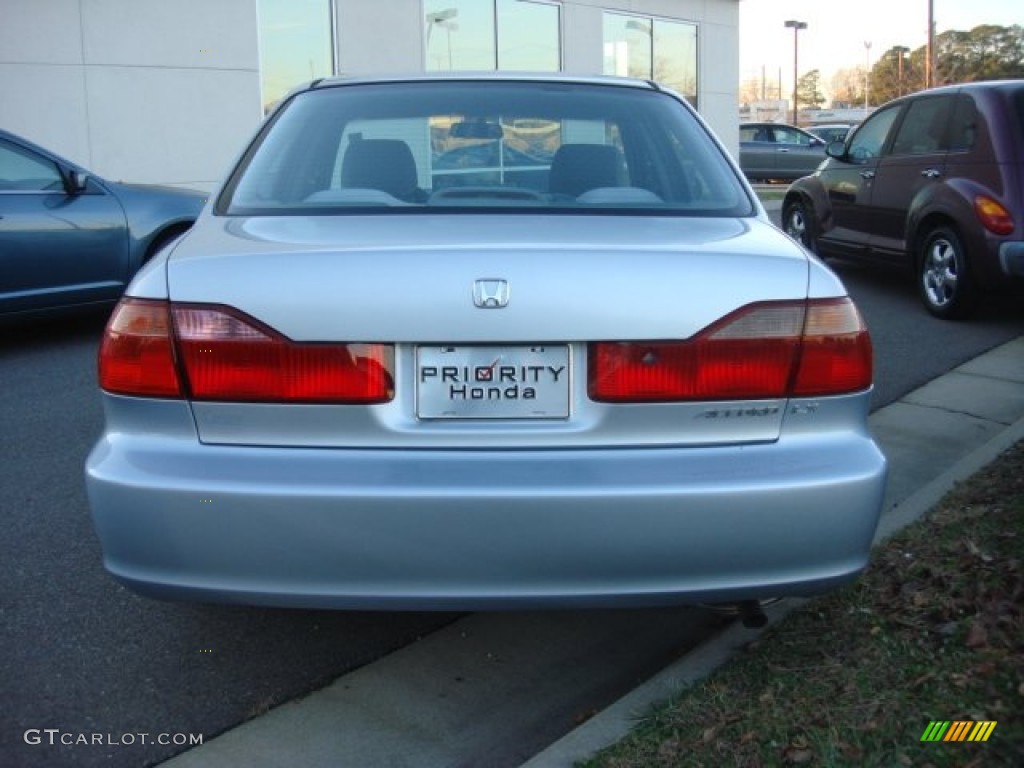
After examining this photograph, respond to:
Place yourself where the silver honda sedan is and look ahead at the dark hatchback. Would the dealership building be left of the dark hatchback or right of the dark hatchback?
left

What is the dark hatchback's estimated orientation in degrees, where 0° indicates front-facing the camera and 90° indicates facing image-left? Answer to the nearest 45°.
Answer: approximately 135°

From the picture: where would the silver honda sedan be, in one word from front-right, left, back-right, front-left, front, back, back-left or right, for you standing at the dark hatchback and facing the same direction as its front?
back-left

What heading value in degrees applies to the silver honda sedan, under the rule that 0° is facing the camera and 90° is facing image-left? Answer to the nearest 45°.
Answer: approximately 180°

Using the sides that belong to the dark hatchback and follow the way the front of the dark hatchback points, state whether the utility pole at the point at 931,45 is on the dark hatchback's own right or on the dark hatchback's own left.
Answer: on the dark hatchback's own right

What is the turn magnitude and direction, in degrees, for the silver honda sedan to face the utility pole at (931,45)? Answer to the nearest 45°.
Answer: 0° — it already faces it
